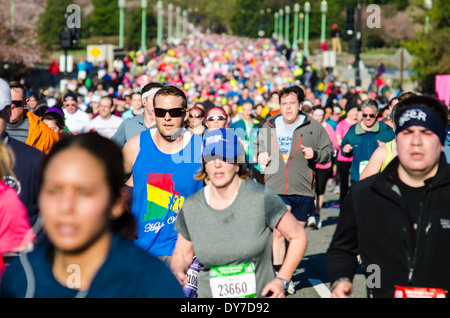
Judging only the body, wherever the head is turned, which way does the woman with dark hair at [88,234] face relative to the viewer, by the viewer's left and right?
facing the viewer and to the left of the viewer

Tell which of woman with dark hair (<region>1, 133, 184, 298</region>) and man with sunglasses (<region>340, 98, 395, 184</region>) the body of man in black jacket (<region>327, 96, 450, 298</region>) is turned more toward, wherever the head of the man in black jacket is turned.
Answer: the woman with dark hair

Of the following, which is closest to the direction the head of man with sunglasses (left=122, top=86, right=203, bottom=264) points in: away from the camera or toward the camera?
toward the camera

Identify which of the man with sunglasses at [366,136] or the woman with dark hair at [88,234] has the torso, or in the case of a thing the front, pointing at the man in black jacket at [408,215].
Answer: the man with sunglasses

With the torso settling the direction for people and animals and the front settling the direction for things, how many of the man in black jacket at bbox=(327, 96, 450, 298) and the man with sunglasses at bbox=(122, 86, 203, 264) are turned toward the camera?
2

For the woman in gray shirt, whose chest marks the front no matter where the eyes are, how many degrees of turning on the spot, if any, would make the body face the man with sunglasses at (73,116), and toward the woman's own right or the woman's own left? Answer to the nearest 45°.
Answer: approximately 180°

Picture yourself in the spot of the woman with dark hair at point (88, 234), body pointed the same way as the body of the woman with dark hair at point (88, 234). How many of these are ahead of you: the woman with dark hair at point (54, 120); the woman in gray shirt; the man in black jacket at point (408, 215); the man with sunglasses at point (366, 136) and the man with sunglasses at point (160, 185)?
0

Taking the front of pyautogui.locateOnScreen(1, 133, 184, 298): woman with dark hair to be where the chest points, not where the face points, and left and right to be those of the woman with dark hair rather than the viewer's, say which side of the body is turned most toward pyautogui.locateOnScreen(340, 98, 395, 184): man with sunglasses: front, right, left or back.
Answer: back

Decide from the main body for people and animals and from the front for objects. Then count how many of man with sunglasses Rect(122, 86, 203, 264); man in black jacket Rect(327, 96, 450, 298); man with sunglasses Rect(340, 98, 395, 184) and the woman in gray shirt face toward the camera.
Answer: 4

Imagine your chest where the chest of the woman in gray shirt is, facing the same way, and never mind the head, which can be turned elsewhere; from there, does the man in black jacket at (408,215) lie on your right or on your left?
on your left

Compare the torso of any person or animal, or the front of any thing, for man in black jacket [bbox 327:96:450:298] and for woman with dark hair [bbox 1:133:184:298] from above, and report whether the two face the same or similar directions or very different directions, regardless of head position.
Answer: same or similar directions

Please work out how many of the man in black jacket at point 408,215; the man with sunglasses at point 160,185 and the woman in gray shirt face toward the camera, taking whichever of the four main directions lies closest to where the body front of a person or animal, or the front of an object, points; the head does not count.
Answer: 3

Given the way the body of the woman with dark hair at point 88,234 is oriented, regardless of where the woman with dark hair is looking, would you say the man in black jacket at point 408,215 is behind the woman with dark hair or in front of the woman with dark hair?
behind

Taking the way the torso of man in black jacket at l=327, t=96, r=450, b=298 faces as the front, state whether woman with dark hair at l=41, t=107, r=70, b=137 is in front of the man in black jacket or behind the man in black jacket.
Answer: behind

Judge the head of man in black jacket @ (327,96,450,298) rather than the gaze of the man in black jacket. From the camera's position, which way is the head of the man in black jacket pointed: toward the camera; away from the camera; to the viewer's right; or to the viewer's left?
toward the camera

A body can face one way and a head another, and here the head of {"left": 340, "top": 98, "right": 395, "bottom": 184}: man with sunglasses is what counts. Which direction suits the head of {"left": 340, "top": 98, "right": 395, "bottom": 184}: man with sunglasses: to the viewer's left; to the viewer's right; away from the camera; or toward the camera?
toward the camera

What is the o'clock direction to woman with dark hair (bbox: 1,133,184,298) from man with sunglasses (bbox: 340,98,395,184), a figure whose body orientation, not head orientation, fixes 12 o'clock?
The woman with dark hair is roughly at 12 o'clock from the man with sunglasses.

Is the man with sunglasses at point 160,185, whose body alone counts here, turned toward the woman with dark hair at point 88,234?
yes

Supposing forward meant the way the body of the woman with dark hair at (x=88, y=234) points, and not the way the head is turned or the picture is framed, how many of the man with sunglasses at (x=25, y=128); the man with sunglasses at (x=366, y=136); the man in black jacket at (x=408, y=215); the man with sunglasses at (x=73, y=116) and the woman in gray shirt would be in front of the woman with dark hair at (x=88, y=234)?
0

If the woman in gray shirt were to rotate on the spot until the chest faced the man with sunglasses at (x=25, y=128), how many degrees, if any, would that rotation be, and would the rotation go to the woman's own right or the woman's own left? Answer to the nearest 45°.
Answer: approximately 135° to the woman's own right

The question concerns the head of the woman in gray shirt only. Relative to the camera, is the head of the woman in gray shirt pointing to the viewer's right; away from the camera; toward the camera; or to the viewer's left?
toward the camera

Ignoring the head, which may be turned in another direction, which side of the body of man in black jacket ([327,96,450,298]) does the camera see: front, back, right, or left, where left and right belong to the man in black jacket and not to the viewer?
front
